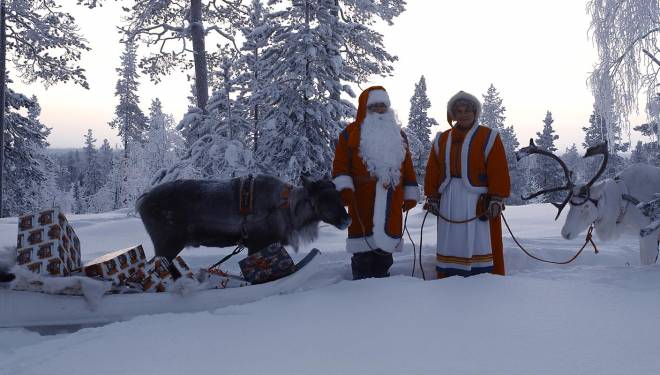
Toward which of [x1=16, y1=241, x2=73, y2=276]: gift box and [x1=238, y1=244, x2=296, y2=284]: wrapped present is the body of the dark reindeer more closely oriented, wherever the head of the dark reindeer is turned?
the wrapped present

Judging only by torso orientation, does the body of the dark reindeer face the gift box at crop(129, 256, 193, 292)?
no

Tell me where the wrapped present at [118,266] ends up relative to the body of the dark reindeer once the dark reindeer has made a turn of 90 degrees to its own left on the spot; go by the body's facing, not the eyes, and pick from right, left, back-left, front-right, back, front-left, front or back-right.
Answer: back-left

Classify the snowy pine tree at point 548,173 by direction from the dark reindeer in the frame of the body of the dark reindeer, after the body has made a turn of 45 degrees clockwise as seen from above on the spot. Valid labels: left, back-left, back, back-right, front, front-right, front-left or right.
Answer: left

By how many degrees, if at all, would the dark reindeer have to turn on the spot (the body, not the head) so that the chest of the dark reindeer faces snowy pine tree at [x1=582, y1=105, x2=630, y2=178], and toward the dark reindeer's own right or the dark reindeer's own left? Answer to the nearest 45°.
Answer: approximately 45° to the dark reindeer's own left

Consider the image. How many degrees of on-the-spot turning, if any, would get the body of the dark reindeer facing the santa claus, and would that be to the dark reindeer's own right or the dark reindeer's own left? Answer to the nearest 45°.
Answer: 0° — it already faces them

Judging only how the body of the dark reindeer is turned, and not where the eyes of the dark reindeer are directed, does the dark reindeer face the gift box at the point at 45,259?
no

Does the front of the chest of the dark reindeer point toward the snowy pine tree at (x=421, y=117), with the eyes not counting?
no

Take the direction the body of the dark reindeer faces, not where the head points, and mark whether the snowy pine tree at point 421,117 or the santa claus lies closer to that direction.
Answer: the santa claus

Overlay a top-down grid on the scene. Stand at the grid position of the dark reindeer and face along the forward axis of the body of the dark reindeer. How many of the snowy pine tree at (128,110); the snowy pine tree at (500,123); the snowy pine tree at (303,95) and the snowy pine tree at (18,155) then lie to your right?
0

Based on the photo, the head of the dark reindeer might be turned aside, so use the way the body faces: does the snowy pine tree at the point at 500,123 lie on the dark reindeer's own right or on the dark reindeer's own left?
on the dark reindeer's own left

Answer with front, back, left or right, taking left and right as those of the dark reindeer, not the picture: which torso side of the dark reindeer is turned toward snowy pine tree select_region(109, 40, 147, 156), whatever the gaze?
left

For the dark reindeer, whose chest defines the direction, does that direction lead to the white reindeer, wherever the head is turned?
yes

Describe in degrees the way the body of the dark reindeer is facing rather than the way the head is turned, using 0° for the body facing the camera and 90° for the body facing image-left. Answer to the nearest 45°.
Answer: approximately 270°

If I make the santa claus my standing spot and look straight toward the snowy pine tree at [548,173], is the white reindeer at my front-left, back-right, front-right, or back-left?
front-right

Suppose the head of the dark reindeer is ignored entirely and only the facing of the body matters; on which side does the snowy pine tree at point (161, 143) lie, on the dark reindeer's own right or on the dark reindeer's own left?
on the dark reindeer's own left
